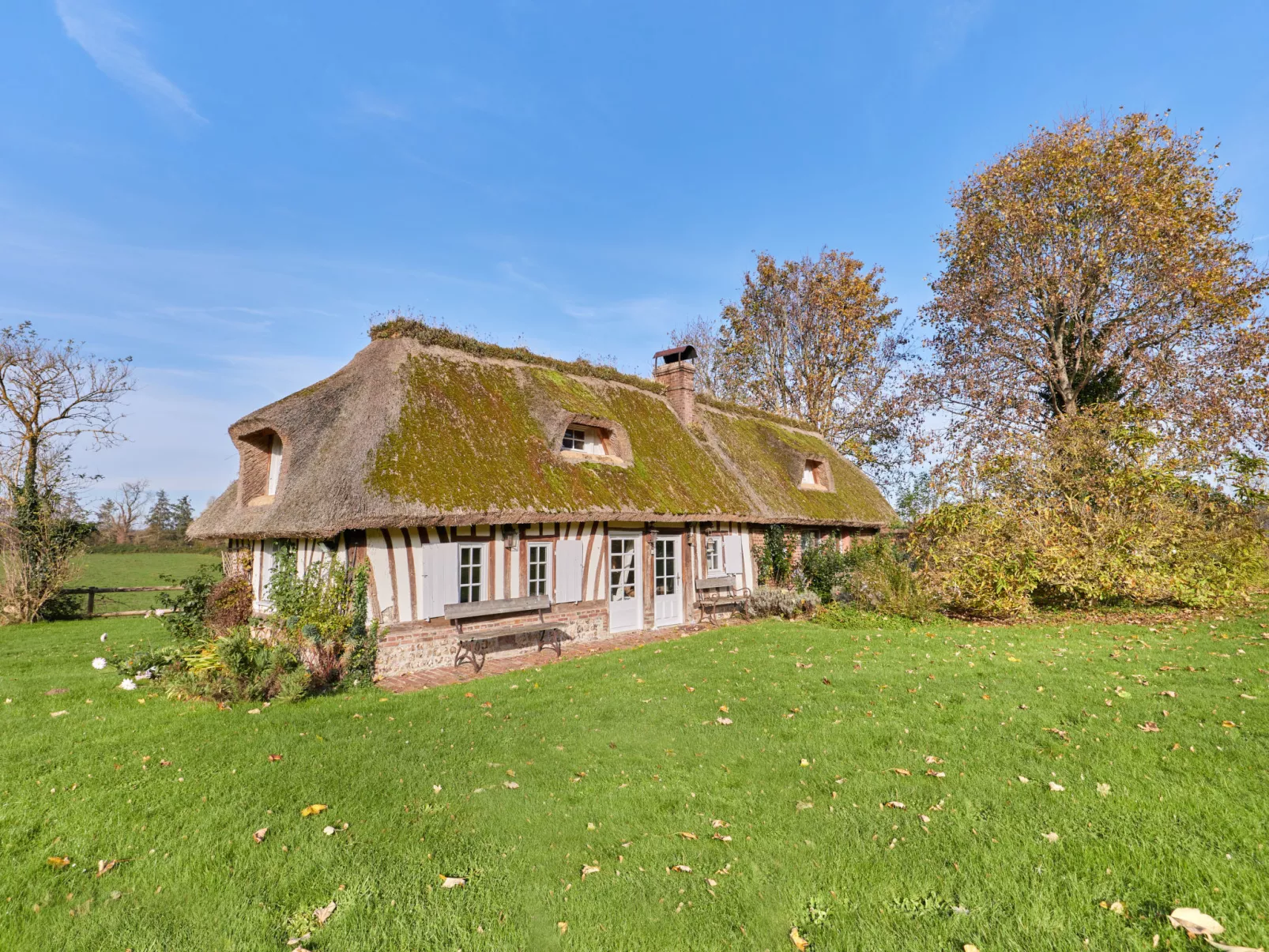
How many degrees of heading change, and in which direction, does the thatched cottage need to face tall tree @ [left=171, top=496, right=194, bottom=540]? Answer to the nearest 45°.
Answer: approximately 180°

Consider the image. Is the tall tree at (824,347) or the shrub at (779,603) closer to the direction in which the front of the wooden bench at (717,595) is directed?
the shrub

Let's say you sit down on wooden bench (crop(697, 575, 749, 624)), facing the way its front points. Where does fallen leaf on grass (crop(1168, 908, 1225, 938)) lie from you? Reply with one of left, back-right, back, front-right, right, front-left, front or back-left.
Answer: front-right

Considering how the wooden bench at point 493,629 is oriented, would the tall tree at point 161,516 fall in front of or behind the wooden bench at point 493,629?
behind

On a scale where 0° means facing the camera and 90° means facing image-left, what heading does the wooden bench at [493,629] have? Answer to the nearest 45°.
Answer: approximately 315°

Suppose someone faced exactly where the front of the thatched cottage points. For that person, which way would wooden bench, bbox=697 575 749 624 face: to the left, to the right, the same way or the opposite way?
the same way

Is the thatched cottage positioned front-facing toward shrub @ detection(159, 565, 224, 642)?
no

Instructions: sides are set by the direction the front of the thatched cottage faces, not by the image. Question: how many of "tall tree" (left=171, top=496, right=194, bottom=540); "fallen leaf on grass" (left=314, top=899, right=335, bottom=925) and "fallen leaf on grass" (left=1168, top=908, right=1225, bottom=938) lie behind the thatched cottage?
1

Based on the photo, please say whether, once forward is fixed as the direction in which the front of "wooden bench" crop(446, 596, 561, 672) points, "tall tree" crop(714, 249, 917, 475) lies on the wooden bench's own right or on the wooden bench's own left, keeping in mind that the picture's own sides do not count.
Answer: on the wooden bench's own left

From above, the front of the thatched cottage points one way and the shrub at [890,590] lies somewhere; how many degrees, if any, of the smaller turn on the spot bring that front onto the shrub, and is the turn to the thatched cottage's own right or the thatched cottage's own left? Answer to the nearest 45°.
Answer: approximately 45° to the thatched cottage's own left

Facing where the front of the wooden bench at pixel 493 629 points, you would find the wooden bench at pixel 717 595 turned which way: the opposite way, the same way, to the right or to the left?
the same way

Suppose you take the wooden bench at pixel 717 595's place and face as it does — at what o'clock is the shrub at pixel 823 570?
The shrub is roughly at 9 o'clock from the wooden bench.

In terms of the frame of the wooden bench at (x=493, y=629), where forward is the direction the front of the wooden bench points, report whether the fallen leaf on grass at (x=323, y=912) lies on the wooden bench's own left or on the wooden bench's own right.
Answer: on the wooden bench's own right

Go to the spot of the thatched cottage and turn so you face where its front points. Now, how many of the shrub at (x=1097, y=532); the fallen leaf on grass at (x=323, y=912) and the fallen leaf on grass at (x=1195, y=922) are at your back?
0

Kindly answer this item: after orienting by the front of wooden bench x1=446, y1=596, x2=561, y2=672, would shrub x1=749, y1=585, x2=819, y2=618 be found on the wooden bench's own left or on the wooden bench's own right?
on the wooden bench's own left

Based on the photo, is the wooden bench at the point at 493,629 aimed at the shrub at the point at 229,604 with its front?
no

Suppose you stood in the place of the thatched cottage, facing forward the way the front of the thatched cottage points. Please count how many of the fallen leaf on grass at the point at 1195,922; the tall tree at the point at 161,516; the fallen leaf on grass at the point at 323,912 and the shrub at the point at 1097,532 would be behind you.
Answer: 1

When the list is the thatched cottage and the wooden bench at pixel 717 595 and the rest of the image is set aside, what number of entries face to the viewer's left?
0

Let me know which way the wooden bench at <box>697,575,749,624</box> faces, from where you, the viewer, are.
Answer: facing the viewer and to the right of the viewer

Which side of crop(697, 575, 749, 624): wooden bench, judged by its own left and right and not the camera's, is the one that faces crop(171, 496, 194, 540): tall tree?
back
